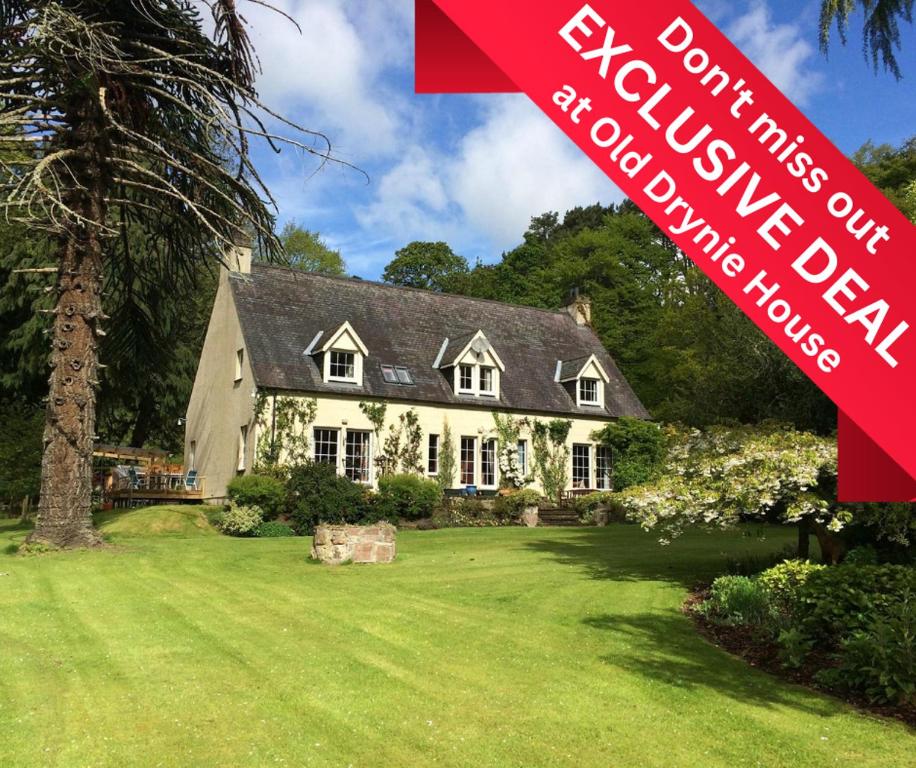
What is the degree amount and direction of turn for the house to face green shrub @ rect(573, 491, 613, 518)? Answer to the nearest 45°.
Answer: approximately 45° to its left

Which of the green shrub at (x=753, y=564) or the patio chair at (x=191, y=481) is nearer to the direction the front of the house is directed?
the green shrub

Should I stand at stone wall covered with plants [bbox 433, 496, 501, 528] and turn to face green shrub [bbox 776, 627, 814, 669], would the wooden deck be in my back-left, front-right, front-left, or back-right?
back-right

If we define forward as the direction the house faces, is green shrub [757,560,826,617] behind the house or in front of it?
in front

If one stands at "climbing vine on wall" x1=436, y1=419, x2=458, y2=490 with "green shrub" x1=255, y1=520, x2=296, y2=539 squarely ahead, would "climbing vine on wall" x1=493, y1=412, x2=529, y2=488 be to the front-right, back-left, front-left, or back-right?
back-left

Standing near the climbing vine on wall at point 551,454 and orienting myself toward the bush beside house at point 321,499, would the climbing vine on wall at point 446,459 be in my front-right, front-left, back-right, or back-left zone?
front-right

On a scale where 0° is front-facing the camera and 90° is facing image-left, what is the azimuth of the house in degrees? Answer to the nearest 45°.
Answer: approximately 315°

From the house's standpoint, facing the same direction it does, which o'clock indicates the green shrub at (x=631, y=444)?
The green shrub is roughly at 10 o'clock from the house.

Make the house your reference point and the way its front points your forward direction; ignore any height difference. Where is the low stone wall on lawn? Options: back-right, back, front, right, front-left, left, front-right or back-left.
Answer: front-right

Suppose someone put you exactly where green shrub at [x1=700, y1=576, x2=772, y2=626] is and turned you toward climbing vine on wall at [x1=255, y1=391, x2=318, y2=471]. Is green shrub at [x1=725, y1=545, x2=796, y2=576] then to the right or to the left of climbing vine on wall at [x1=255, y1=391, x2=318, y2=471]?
right

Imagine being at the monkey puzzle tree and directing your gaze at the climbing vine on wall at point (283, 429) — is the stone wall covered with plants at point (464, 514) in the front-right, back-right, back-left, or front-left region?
front-right
